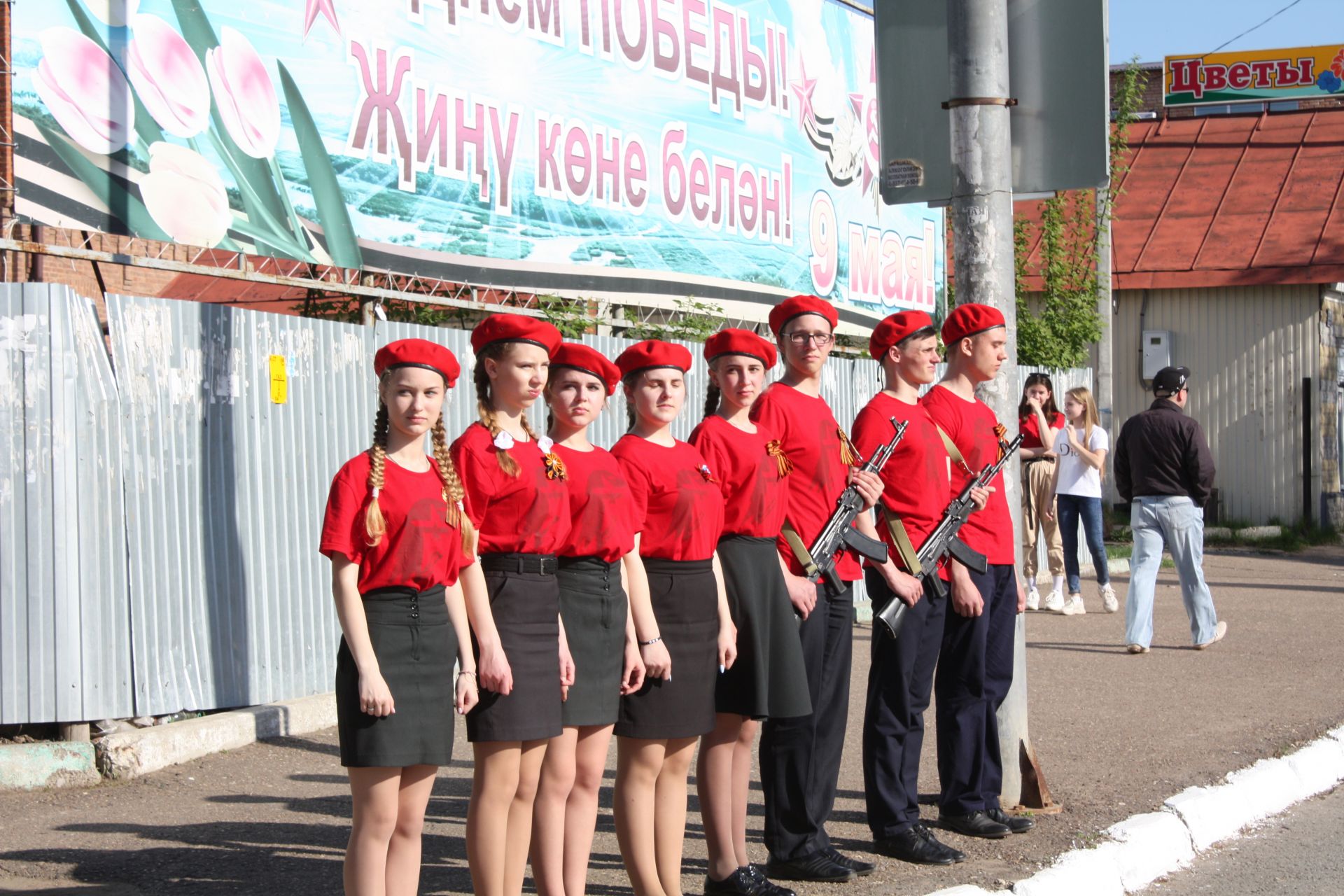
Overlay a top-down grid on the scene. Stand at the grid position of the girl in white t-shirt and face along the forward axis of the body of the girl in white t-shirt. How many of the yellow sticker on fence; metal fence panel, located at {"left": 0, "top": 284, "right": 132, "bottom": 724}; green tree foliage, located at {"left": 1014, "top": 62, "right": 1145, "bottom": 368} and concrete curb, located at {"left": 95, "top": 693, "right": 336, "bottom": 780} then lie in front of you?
3

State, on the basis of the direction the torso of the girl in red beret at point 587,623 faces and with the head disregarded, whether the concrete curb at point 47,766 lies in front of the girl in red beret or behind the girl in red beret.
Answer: behind

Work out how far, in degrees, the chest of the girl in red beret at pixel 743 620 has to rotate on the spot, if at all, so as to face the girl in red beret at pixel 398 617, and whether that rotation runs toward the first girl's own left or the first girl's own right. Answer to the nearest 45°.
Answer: approximately 90° to the first girl's own right

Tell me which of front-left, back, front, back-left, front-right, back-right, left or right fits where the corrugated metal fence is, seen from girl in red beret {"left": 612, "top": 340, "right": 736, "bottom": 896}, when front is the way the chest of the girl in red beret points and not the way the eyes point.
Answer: back

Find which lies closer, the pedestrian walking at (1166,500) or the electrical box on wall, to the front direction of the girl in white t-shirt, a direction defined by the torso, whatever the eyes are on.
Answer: the pedestrian walking

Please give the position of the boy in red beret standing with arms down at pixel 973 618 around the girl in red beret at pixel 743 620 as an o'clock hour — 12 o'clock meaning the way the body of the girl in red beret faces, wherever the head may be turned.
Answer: The boy in red beret standing with arms down is roughly at 9 o'clock from the girl in red beret.
